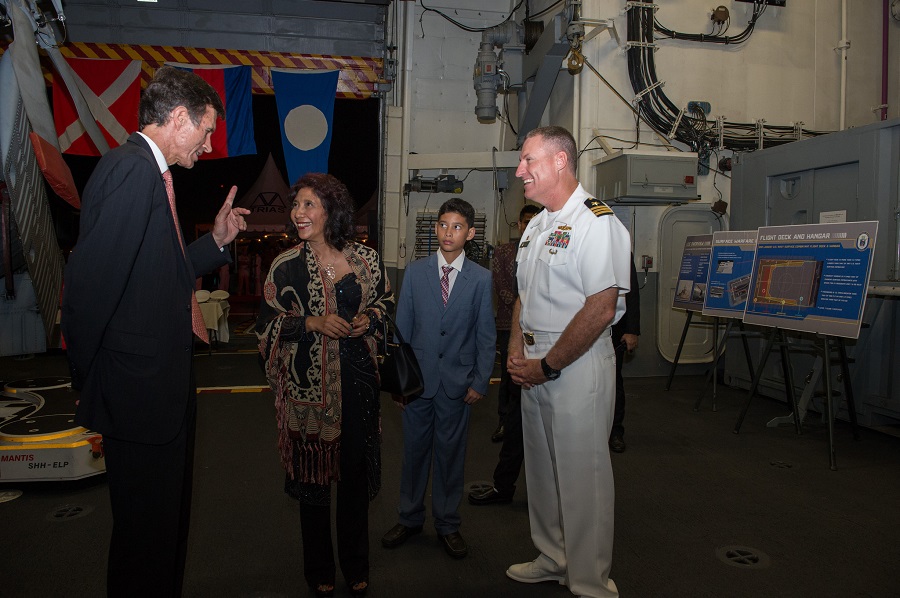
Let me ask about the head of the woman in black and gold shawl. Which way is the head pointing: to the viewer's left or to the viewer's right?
to the viewer's left

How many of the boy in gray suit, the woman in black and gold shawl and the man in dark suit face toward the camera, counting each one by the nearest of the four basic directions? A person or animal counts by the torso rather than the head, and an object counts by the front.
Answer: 2

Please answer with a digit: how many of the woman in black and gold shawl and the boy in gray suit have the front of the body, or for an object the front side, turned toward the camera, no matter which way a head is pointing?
2

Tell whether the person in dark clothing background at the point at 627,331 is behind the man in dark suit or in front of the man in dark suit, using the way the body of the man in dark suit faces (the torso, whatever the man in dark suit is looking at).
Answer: in front

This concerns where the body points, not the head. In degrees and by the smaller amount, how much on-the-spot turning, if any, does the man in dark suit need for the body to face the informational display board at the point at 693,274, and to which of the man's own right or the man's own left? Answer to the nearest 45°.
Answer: approximately 45° to the man's own left

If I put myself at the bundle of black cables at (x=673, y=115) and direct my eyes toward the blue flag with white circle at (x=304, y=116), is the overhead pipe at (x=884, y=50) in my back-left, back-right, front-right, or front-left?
back-right

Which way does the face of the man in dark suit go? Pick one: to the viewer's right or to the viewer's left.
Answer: to the viewer's right

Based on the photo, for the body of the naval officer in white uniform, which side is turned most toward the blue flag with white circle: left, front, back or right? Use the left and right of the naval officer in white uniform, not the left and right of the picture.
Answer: right
